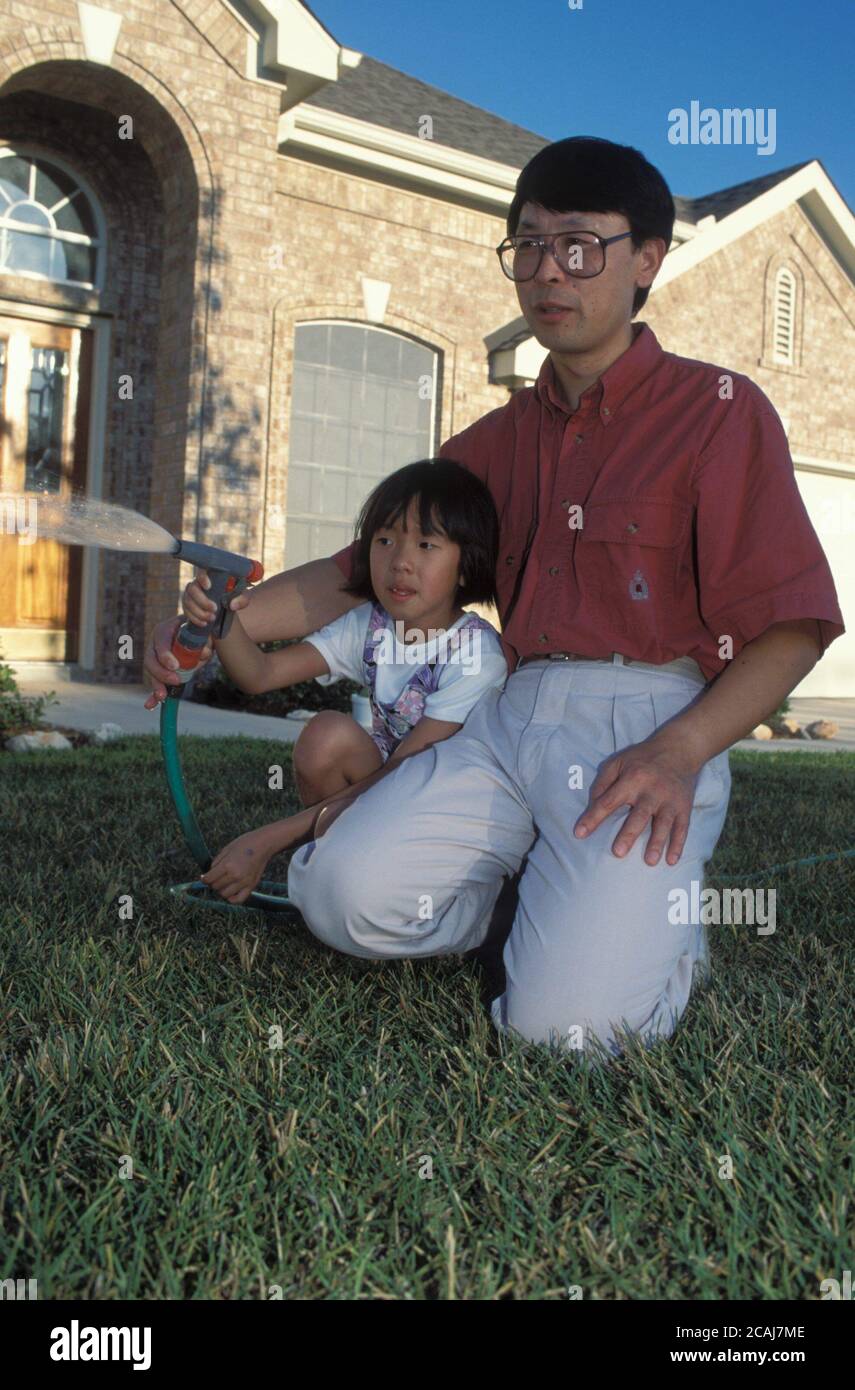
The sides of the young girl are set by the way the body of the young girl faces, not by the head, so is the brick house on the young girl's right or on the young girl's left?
on the young girl's right

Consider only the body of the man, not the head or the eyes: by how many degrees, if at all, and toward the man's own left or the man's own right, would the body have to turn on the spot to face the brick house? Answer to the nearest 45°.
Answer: approximately 135° to the man's own right

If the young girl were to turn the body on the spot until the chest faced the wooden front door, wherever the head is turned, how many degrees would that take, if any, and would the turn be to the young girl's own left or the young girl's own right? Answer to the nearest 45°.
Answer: approximately 135° to the young girl's own right

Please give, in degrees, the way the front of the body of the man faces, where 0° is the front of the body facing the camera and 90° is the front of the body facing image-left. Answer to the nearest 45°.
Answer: approximately 45°

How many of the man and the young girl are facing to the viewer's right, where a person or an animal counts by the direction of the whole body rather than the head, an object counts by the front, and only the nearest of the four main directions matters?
0

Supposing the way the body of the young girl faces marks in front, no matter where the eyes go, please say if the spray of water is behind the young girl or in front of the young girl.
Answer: in front

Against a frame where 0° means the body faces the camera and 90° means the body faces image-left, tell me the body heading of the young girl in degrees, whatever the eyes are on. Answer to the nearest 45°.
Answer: approximately 45°

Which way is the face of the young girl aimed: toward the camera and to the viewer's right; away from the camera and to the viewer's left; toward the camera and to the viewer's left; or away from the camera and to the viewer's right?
toward the camera and to the viewer's left

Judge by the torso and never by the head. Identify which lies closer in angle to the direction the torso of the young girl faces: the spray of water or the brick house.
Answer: the spray of water
